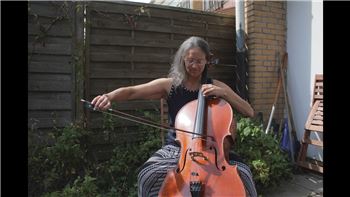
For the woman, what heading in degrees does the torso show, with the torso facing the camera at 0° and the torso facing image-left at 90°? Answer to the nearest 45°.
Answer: approximately 0°

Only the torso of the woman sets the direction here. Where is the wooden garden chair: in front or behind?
behind
